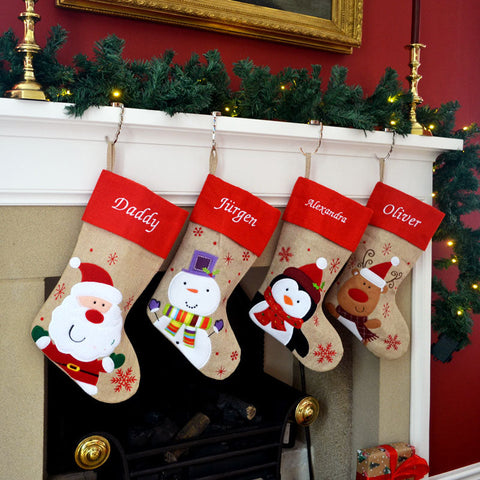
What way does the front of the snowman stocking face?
toward the camera

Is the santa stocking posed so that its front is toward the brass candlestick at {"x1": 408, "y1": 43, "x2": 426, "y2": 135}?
no

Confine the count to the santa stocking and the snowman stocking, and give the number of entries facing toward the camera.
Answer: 2

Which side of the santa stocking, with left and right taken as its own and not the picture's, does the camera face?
front

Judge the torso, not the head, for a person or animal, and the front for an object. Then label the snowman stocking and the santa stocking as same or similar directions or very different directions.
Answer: same or similar directions
